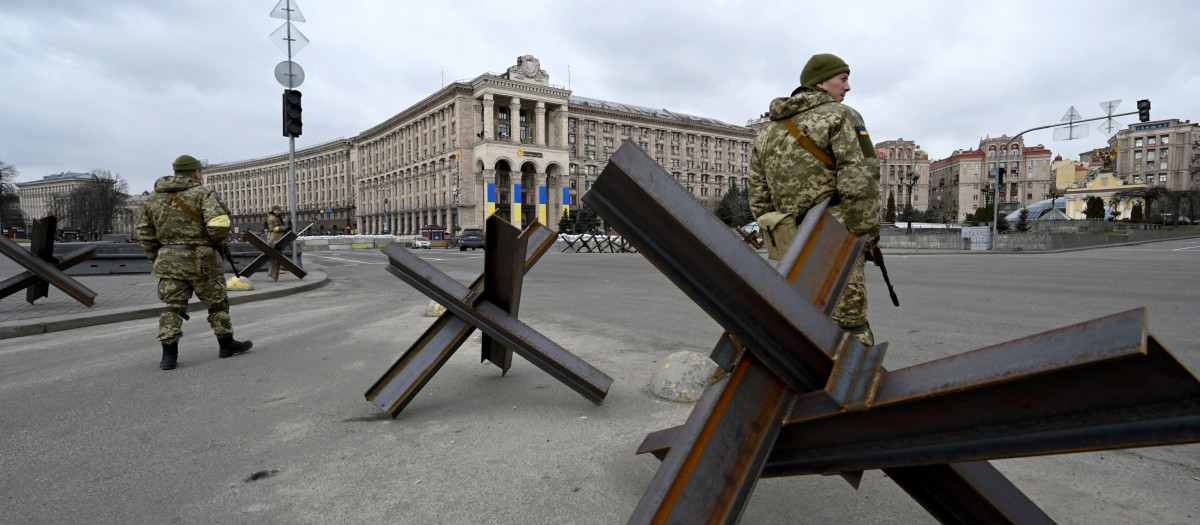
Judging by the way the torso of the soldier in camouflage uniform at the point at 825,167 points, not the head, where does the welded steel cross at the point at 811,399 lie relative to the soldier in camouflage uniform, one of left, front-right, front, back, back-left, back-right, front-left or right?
back-right

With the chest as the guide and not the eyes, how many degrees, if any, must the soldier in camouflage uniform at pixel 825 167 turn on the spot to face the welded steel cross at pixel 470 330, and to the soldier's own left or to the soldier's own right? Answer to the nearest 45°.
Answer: approximately 135° to the soldier's own left

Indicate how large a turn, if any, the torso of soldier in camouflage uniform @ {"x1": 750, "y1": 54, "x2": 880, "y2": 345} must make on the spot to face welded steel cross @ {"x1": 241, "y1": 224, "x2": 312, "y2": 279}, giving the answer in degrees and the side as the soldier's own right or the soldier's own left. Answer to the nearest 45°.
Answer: approximately 90° to the soldier's own left

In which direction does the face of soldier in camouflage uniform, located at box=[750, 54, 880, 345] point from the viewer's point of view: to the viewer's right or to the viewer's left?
to the viewer's right

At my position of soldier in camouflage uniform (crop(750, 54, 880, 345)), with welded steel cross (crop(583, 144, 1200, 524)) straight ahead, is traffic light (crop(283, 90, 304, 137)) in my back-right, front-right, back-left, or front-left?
back-right

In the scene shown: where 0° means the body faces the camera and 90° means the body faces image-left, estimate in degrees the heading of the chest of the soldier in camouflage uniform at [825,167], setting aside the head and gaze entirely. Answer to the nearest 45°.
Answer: approximately 225°

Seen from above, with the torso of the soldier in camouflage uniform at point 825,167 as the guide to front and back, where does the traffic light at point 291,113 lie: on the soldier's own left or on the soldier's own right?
on the soldier's own left

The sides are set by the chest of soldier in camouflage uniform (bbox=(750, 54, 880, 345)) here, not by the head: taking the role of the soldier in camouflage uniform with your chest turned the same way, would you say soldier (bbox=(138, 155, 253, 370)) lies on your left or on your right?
on your left

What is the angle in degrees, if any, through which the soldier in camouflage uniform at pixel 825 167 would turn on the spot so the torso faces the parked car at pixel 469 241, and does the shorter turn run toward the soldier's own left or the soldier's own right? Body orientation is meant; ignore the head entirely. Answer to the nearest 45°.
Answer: approximately 90° to the soldier's own left
